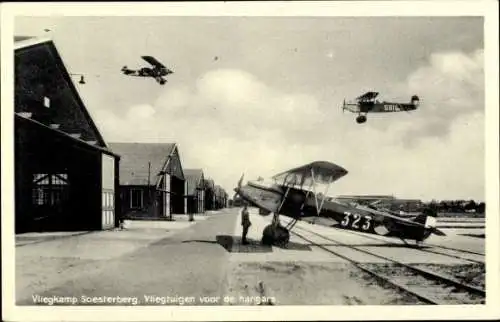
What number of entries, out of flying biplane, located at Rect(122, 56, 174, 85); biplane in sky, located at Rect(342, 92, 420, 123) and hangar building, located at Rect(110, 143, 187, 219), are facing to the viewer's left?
1

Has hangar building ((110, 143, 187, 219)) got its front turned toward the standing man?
yes

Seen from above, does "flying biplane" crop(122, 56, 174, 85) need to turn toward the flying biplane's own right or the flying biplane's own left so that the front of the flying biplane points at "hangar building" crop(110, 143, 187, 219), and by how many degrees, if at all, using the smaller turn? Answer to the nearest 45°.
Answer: approximately 90° to the flying biplane's own left

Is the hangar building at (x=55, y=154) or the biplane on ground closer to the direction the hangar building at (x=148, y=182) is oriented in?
the biplane on ground

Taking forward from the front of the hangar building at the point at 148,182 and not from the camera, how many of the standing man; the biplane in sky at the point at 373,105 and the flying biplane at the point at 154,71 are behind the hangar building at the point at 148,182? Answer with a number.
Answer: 0

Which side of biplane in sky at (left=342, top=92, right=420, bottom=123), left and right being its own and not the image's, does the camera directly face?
left

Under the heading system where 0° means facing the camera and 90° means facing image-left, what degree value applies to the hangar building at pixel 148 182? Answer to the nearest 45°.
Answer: approximately 315°

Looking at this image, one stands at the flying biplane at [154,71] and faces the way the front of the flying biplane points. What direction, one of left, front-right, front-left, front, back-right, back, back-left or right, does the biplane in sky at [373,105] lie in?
front

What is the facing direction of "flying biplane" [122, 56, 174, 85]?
to the viewer's right
